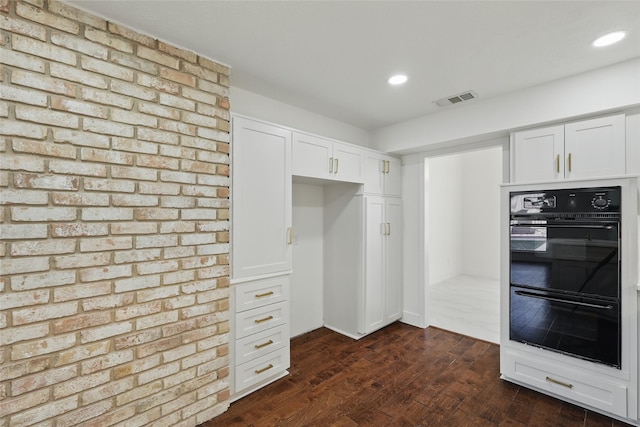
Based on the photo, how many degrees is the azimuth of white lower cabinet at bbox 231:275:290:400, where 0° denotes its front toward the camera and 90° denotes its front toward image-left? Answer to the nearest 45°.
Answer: approximately 315°

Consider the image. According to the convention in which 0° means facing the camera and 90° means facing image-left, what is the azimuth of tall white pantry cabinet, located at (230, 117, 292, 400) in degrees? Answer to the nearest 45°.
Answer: approximately 315°

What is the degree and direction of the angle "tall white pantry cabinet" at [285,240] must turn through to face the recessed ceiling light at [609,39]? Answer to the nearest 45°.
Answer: approximately 45° to its left

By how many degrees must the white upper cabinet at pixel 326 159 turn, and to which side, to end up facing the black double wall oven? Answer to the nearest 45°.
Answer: approximately 45° to its left

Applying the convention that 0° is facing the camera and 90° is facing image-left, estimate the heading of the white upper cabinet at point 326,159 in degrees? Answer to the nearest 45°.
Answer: approximately 315°
